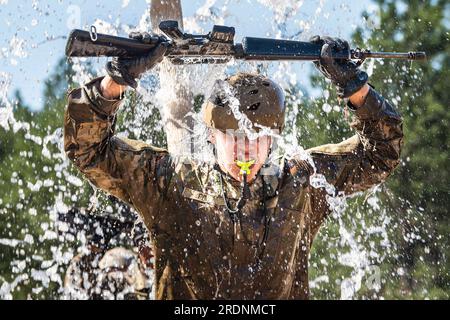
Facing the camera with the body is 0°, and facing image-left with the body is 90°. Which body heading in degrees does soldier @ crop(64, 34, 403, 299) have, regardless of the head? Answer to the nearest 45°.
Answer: approximately 0°

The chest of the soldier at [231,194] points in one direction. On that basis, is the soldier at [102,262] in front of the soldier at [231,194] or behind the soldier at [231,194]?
behind
